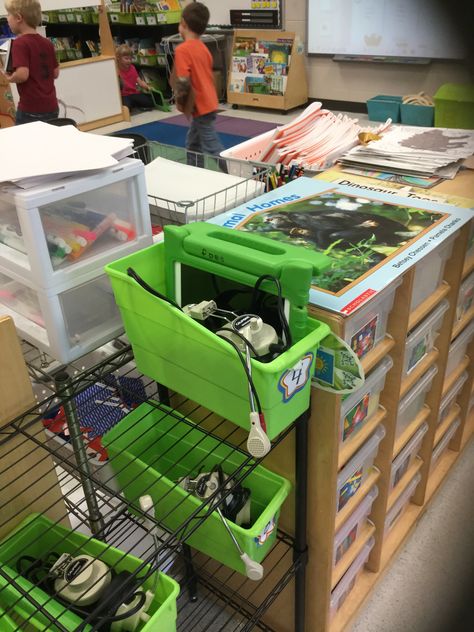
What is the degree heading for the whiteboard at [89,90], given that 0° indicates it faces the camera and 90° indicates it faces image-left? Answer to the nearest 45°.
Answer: approximately 0°

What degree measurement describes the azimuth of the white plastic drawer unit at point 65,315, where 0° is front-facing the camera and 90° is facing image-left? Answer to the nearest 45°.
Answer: approximately 315°

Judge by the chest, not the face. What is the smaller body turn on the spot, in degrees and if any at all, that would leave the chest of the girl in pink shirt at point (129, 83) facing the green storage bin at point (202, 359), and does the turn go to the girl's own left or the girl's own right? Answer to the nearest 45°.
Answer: approximately 45° to the girl's own right

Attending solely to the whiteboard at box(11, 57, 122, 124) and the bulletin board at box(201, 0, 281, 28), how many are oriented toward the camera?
2

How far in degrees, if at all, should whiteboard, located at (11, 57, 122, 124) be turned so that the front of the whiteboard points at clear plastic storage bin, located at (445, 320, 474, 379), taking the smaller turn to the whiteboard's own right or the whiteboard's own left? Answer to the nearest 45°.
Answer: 0° — it already faces it

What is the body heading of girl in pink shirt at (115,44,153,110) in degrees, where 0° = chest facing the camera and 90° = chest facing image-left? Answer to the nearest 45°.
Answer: approximately 315°

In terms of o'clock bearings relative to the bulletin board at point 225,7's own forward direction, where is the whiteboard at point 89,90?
The whiteboard is roughly at 2 o'clock from the bulletin board.
